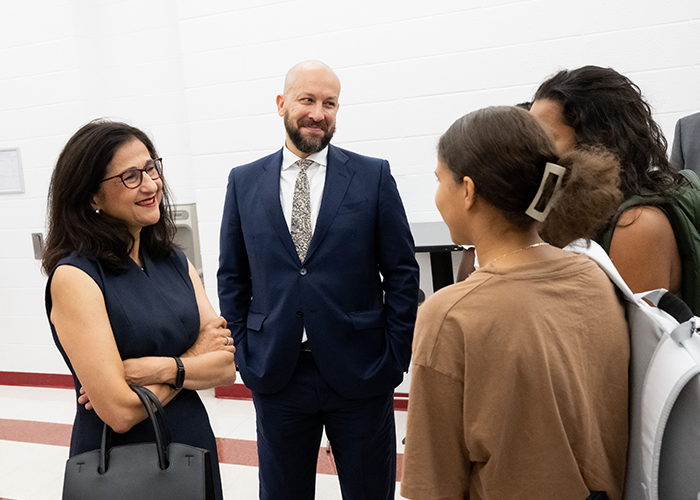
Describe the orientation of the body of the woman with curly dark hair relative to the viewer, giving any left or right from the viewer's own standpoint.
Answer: facing to the left of the viewer

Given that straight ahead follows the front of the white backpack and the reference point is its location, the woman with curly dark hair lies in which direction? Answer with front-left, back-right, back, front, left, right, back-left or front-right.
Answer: back-left

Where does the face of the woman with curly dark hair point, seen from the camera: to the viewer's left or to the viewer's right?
to the viewer's left

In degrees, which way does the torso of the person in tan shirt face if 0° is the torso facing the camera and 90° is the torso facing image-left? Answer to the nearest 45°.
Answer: approximately 135°

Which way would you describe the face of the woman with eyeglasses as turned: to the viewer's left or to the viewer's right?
to the viewer's right

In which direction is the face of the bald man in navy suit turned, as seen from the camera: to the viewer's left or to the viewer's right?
to the viewer's right

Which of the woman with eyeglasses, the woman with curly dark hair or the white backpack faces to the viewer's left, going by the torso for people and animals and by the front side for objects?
the woman with curly dark hair

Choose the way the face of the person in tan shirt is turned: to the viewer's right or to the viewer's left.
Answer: to the viewer's left

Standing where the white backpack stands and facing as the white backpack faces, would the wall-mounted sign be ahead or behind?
behind
